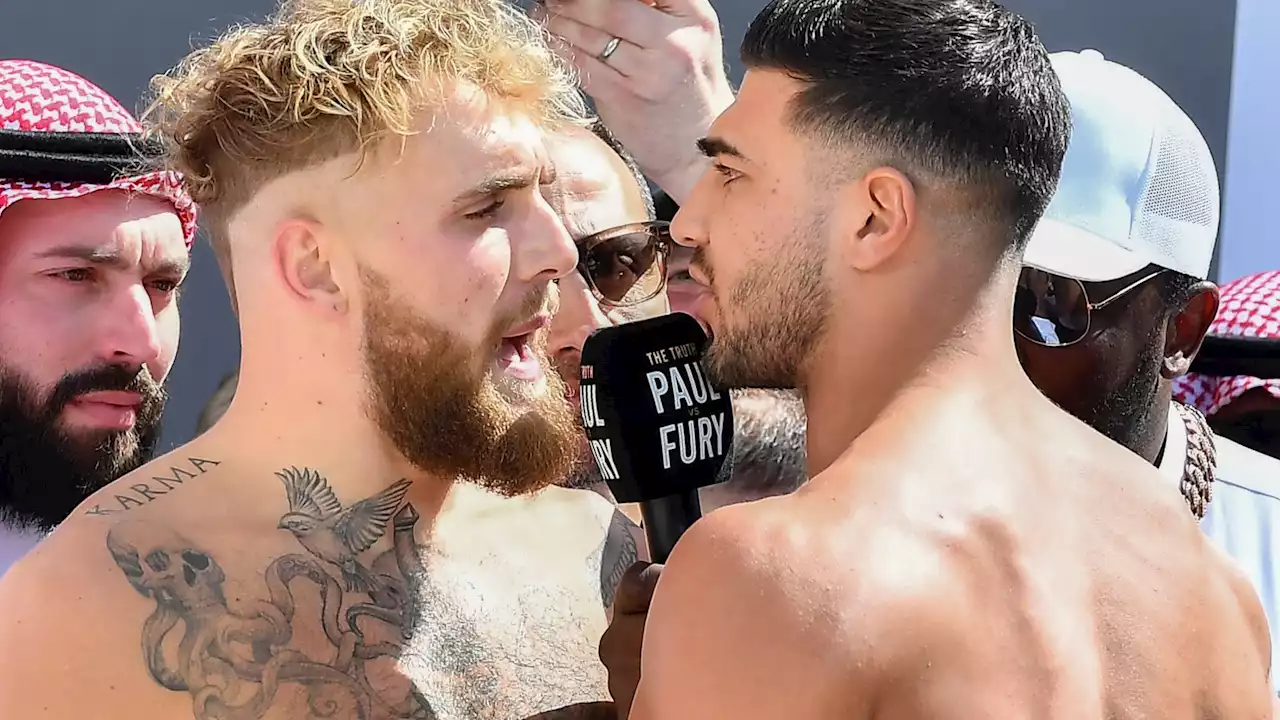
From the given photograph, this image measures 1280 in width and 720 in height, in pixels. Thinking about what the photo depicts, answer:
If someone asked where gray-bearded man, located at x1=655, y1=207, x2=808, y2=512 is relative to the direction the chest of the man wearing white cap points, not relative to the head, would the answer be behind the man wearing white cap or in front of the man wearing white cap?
in front

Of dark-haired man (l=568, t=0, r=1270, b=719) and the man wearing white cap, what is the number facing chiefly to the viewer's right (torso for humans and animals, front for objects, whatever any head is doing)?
0

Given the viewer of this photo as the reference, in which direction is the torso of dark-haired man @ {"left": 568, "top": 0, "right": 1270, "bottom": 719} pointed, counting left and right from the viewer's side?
facing away from the viewer and to the left of the viewer

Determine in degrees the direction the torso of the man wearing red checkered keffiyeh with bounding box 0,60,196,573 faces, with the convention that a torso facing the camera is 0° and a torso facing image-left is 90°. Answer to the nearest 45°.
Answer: approximately 315°

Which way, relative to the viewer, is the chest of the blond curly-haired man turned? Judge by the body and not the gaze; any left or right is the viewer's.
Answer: facing the viewer and to the right of the viewer

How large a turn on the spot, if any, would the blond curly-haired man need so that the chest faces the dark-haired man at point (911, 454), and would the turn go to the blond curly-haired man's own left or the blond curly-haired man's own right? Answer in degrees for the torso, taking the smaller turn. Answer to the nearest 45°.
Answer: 0° — they already face them

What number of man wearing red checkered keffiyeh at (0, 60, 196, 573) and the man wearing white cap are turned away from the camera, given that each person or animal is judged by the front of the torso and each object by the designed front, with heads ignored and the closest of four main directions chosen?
0

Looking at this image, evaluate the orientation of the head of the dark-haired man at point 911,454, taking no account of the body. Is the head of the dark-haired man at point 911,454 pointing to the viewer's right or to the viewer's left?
to the viewer's left

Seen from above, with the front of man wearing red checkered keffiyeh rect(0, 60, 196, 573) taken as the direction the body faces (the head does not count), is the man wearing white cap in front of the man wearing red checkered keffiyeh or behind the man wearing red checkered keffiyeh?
in front

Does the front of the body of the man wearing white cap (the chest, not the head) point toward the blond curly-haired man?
yes
